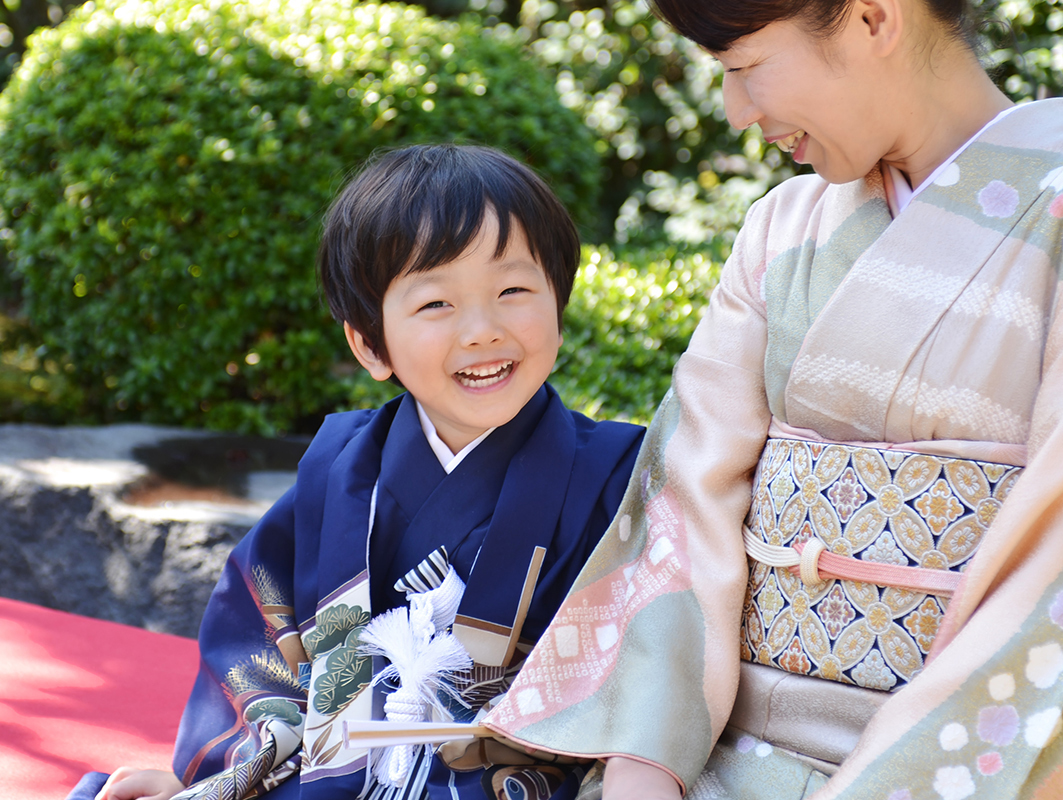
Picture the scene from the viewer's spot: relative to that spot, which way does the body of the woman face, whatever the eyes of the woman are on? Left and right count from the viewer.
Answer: facing the viewer and to the left of the viewer

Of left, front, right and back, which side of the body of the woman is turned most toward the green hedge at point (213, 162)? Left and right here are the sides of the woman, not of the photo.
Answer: right

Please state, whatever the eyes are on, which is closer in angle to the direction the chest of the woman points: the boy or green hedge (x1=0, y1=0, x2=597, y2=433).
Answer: the boy

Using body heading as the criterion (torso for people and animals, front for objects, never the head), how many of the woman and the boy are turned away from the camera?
0

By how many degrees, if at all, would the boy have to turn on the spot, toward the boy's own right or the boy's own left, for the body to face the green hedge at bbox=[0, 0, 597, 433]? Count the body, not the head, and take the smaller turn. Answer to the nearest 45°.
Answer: approximately 180°

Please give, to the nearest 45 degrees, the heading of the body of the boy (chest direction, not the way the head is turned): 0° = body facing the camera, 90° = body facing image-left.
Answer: approximately 0°

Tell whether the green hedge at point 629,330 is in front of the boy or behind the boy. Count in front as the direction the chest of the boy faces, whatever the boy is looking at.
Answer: behind

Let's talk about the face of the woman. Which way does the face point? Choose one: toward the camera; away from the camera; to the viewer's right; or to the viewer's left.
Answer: to the viewer's left

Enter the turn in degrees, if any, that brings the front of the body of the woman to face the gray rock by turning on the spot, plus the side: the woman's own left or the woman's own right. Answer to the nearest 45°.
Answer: approximately 90° to the woman's own right
